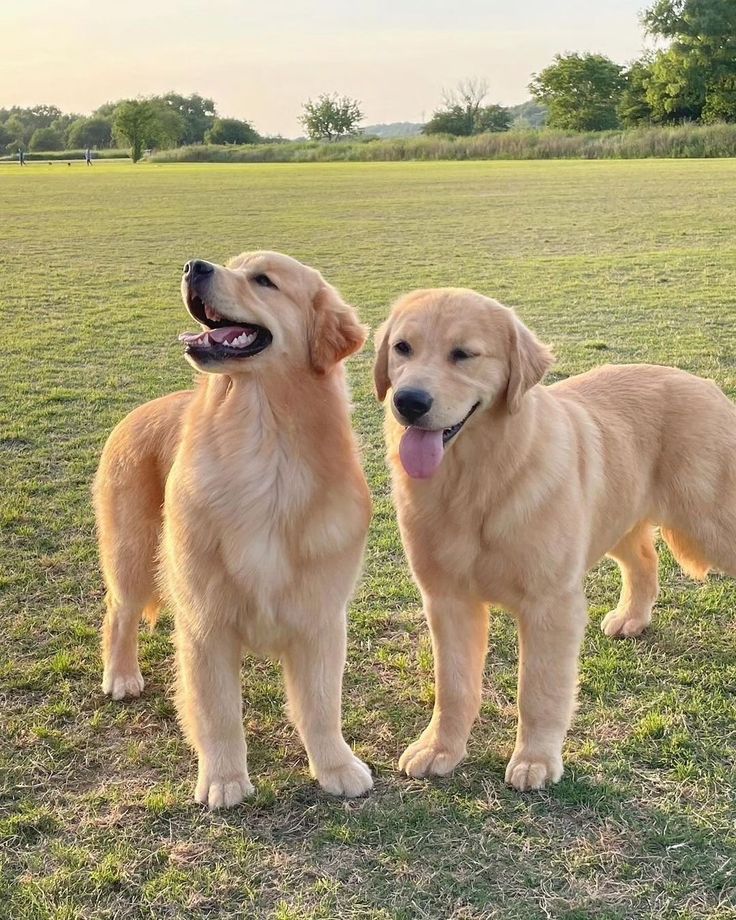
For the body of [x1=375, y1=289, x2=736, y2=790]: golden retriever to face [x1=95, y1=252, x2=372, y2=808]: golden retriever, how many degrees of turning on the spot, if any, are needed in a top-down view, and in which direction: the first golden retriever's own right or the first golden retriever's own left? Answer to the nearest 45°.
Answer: approximately 45° to the first golden retriever's own right

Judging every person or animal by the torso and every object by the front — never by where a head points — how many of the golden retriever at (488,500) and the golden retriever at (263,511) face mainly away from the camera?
0

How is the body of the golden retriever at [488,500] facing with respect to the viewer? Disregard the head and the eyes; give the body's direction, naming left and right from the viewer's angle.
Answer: facing the viewer and to the left of the viewer

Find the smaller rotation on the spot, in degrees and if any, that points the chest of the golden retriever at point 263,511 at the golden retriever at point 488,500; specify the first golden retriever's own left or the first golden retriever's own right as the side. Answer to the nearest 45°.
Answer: approximately 45° to the first golden retriever's own left

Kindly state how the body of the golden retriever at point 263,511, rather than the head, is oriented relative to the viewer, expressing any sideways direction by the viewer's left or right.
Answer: facing the viewer and to the right of the viewer
